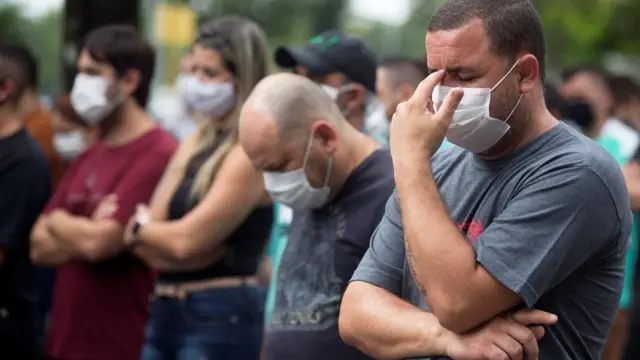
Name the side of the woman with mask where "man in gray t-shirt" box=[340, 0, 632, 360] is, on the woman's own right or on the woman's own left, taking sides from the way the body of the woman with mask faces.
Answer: on the woman's own left

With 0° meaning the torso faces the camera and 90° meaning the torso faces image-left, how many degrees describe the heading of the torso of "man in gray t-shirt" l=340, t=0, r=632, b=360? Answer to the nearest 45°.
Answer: approximately 45°

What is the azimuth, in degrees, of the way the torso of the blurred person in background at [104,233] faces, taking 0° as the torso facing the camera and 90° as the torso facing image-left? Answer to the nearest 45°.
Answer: approximately 45°

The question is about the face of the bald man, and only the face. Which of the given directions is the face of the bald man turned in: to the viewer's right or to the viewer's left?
to the viewer's left

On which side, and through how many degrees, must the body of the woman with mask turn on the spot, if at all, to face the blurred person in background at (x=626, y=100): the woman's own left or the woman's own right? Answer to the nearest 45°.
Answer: approximately 180°

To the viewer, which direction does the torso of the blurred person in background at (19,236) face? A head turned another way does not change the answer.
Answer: to the viewer's left

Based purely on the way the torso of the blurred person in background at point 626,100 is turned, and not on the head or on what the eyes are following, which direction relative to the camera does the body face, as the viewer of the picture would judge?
to the viewer's left
